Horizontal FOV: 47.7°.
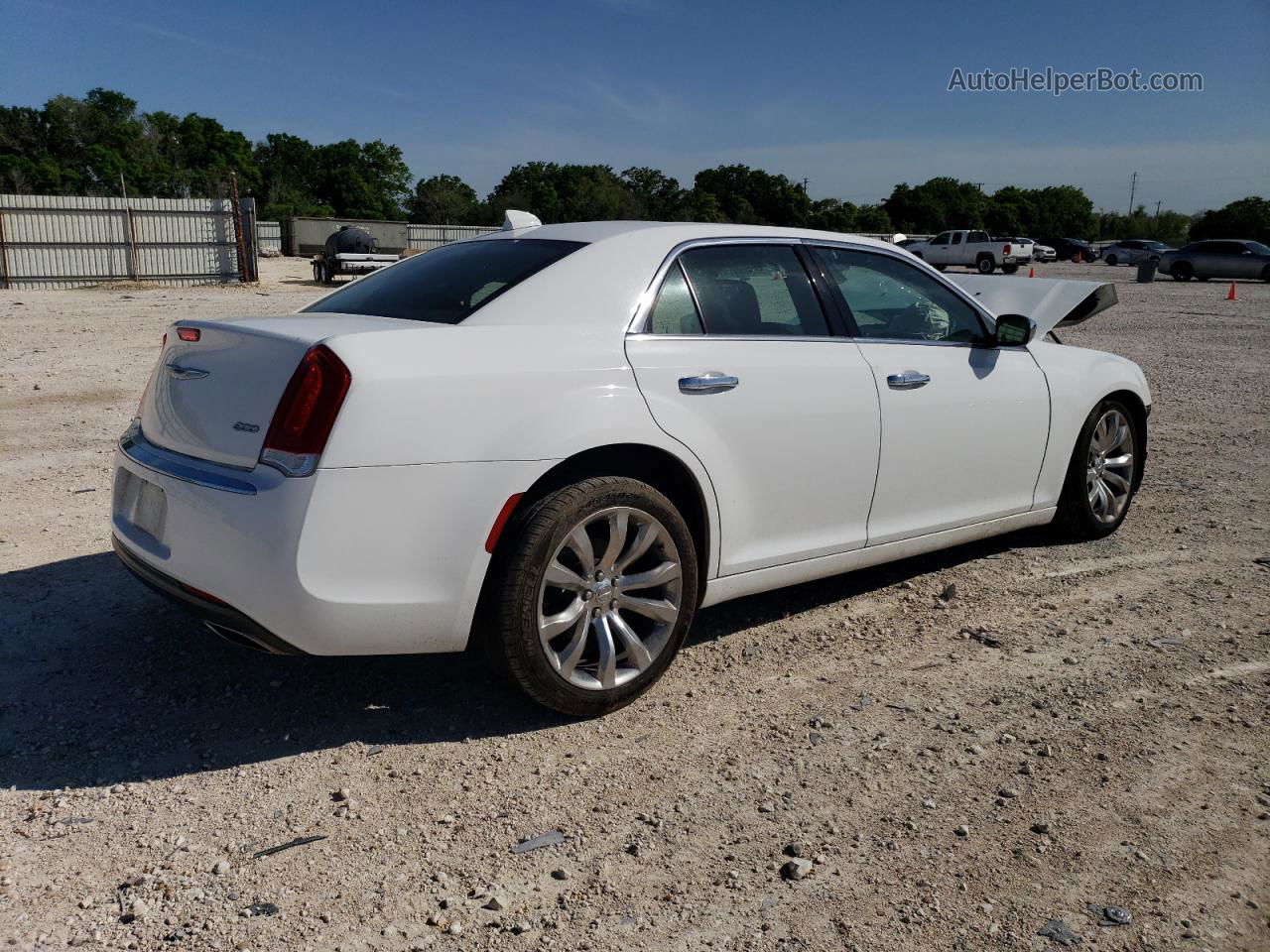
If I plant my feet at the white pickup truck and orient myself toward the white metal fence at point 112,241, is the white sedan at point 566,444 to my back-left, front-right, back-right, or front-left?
front-left

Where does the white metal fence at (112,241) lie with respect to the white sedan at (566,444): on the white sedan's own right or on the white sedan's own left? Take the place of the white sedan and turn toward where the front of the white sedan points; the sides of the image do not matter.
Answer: on the white sedan's own left

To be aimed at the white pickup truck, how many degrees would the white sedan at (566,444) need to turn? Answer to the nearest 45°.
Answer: approximately 45° to its left

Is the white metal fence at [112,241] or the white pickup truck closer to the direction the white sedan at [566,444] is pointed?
the white pickup truck

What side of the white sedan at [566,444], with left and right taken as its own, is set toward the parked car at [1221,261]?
front

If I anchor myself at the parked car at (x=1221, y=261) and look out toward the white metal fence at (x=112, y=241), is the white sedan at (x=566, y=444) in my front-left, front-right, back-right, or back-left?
front-left

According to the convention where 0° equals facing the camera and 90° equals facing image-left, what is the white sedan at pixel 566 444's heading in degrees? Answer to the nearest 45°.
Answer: approximately 225°

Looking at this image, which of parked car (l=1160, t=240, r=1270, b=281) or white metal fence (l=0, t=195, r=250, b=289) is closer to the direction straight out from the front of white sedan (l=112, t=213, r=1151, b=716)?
the parked car
